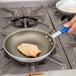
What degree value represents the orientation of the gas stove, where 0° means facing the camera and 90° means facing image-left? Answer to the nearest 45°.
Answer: approximately 0°
